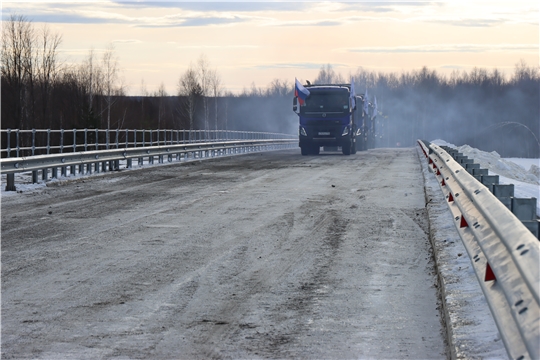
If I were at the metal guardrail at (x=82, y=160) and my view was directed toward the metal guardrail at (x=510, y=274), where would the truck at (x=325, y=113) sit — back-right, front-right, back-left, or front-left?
back-left

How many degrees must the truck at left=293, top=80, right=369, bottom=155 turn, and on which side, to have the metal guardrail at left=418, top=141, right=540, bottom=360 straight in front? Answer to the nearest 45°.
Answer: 0° — it already faces it

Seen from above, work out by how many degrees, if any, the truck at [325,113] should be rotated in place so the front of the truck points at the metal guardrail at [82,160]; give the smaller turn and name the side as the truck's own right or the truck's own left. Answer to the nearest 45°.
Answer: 0° — it already faces it

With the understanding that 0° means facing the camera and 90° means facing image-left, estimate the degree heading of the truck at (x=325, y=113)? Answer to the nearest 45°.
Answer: approximately 0°
